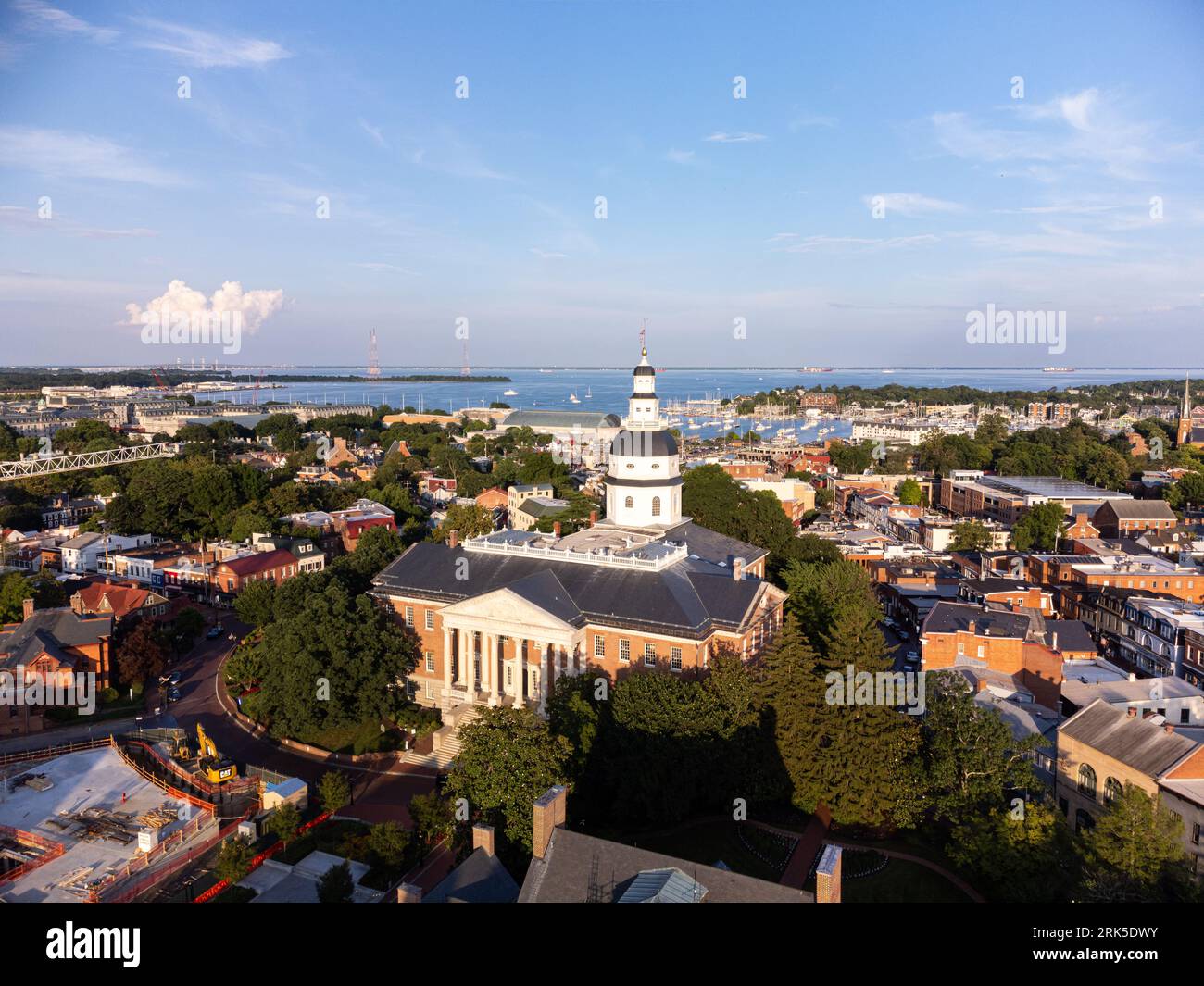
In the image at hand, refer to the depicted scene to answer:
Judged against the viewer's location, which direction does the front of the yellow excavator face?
facing away from the viewer and to the left of the viewer

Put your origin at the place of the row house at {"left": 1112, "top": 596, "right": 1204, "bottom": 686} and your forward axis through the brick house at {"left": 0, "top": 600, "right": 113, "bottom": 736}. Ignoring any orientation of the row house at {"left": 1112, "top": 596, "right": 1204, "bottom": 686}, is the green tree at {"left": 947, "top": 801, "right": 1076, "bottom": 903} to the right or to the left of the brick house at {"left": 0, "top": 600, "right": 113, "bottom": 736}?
left

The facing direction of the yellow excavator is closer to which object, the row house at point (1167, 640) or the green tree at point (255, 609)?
the green tree

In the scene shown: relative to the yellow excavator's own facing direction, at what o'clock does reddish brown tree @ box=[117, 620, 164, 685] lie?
The reddish brown tree is roughly at 1 o'clock from the yellow excavator.

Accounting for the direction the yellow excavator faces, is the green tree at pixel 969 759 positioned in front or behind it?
behind

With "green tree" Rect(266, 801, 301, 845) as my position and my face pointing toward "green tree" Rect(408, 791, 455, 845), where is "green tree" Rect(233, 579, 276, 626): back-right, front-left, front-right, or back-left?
back-left

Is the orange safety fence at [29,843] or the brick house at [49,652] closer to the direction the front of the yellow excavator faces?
the brick house

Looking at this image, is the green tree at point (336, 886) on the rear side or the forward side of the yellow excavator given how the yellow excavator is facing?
on the rear side

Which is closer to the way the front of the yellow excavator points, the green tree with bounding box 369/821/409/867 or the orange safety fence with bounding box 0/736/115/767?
the orange safety fence
